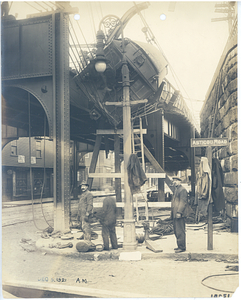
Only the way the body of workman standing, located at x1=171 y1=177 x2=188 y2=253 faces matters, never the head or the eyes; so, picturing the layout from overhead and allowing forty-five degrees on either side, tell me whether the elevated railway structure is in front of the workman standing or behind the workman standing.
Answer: in front

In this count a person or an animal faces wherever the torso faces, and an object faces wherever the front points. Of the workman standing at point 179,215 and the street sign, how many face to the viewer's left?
1

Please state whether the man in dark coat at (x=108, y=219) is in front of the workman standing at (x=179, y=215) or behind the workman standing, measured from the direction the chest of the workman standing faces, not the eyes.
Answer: in front

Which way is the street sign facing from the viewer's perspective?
toward the camera

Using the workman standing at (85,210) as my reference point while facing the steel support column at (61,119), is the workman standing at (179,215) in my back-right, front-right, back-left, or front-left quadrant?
back-right

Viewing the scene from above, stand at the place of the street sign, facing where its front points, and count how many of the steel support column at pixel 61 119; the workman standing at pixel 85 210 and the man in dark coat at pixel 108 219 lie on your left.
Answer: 0

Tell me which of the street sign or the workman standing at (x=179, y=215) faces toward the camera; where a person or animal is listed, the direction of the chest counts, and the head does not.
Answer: the street sign

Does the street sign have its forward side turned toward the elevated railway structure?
no

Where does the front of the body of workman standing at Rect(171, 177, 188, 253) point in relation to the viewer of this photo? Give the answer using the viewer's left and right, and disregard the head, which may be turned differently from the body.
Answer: facing to the left of the viewer
